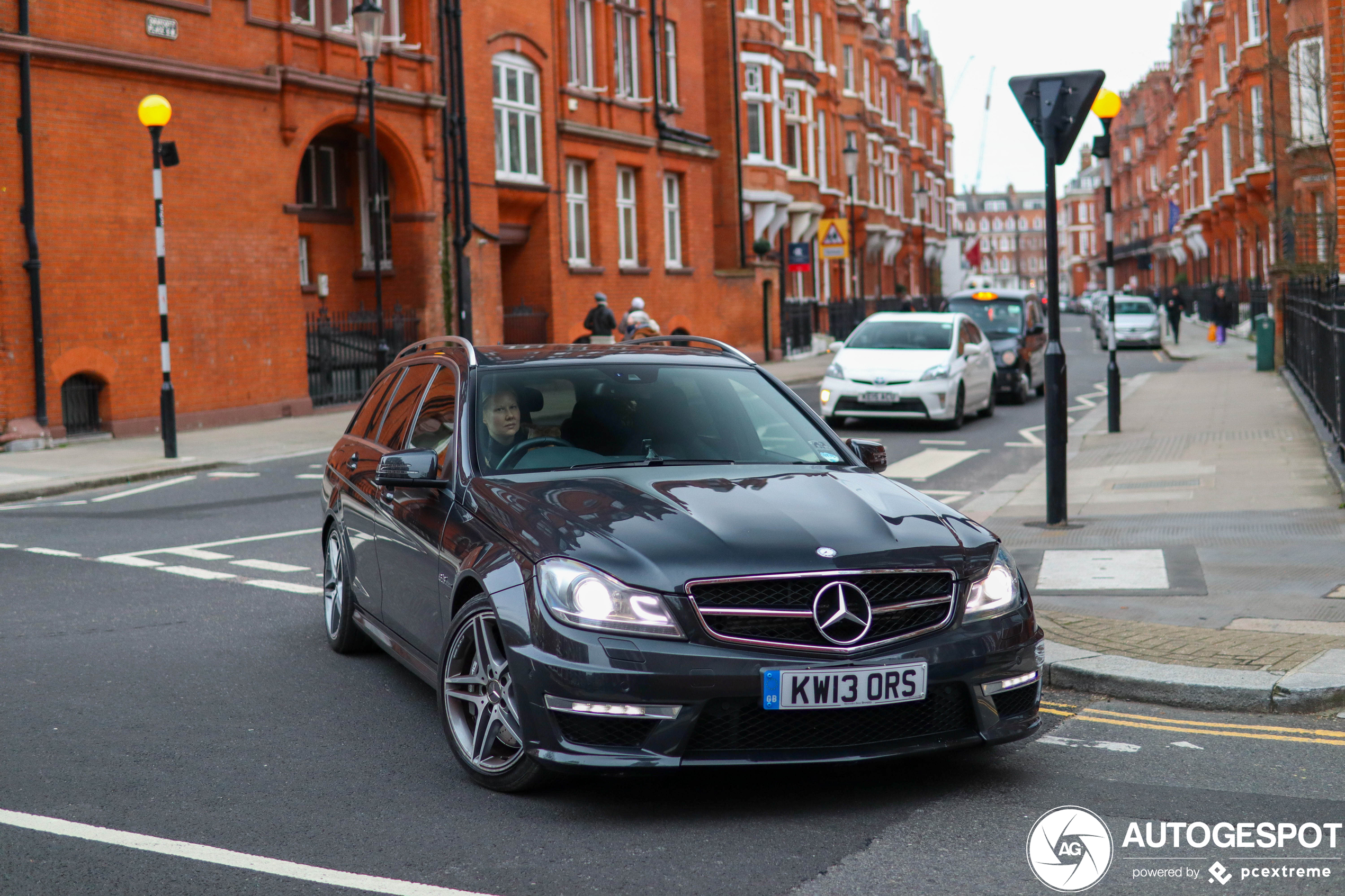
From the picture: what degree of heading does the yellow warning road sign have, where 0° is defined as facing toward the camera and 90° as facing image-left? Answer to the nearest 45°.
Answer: approximately 0°

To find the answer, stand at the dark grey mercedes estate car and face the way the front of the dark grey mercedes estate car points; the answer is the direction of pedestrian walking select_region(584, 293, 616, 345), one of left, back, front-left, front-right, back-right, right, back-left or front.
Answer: back-left

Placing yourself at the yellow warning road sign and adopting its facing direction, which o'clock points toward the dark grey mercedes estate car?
The dark grey mercedes estate car is roughly at 12 o'clock from the yellow warning road sign.

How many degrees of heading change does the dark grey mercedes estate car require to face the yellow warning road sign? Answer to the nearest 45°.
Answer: approximately 135° to its left

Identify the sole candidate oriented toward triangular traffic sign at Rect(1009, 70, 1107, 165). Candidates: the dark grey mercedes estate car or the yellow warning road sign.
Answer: the yellow warning road sign

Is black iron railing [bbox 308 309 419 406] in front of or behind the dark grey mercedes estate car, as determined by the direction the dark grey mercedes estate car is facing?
behind

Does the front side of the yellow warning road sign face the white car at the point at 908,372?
yes

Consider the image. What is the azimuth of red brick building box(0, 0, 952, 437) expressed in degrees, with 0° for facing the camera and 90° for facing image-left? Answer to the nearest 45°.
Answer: approximately 315°

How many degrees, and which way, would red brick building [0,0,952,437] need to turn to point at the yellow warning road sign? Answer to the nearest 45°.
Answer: approximately 90° to its left

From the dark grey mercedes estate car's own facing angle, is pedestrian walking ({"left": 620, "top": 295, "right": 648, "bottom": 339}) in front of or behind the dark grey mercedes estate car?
behind
